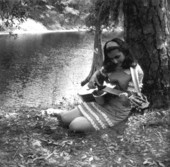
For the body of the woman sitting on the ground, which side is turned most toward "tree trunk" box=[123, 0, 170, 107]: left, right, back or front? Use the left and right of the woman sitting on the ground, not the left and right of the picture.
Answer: back

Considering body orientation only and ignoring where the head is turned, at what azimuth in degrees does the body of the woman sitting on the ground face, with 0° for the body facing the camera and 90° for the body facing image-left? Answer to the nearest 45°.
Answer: approximately 45°
